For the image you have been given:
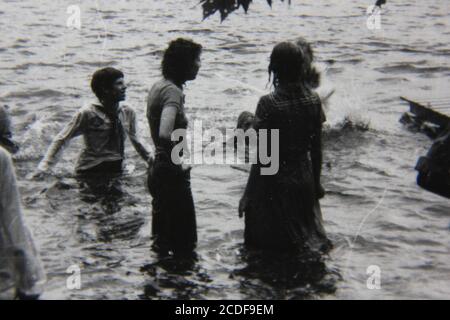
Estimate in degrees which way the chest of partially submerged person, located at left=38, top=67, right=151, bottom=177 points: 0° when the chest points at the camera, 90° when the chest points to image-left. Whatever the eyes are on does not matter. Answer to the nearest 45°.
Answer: approximately 315°

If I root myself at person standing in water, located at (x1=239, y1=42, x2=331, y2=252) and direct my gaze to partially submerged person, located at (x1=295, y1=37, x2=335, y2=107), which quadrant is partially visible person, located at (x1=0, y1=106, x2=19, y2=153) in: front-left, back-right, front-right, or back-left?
back-left

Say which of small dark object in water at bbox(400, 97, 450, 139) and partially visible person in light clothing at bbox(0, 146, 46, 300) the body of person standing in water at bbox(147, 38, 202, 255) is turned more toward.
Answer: the small dark object in water

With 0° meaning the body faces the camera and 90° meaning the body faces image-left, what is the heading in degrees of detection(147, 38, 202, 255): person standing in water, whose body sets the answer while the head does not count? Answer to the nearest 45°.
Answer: approximately 270°

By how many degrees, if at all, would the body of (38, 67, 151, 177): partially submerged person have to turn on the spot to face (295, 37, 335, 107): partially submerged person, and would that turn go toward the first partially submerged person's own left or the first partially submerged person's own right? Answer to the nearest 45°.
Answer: approximately 45° to the first partially submerged person's own left

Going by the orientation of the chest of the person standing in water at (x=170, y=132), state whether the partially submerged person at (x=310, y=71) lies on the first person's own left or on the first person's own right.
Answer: on the first person's own left

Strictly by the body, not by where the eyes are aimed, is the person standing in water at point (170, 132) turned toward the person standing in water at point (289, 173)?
yes

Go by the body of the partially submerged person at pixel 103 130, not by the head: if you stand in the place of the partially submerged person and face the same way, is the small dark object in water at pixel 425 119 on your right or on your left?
on your left

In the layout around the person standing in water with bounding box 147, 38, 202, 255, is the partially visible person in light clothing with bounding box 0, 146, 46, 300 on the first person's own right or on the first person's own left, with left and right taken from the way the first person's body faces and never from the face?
on the first person's own right
